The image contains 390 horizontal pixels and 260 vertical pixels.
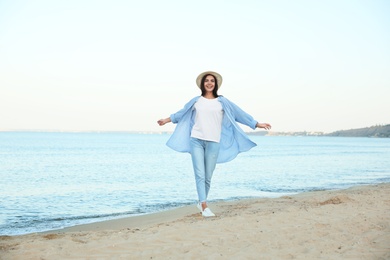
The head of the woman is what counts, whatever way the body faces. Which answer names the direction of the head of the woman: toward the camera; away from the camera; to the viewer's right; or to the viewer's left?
toward the camera

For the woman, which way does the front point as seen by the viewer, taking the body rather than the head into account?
toward the camera
